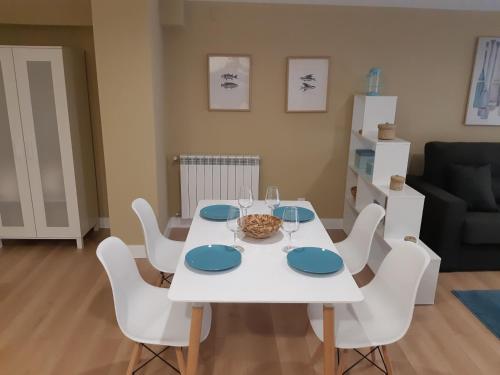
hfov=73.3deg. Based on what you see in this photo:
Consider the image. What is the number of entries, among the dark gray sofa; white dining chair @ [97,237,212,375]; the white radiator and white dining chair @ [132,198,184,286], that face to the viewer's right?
2

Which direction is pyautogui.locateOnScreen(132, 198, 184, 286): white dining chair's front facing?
to the viewer's right

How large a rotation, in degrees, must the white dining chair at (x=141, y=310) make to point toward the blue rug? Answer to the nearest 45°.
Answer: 0° — it already faces it

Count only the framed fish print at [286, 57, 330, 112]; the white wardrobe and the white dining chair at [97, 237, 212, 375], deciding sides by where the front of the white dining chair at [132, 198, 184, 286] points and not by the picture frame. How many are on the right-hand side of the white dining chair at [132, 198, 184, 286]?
1

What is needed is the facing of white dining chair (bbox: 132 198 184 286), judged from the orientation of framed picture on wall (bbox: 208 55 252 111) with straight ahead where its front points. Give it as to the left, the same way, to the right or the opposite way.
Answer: to the left

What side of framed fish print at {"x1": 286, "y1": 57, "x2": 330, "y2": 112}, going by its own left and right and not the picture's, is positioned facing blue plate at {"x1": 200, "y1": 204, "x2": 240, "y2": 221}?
front

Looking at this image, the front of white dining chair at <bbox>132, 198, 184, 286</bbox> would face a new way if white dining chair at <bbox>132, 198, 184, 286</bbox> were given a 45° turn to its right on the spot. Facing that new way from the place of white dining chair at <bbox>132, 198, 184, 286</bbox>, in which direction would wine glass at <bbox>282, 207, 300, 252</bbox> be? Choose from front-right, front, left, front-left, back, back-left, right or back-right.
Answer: front

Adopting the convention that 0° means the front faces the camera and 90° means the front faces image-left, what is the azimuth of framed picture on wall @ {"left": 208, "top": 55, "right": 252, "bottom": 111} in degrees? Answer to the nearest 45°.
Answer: approximately 0°

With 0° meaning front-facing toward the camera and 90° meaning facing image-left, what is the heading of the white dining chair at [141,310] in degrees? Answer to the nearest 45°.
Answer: approximately 270°

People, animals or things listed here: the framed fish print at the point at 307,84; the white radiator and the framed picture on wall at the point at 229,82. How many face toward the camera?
3

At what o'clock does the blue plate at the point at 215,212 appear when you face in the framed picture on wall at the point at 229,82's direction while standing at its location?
The blue plate is roughly at 12 o'clock from the framed picture on wall.

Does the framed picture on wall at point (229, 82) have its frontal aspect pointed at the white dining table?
yes

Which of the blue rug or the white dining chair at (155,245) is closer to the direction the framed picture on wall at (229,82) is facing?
the white dining chair

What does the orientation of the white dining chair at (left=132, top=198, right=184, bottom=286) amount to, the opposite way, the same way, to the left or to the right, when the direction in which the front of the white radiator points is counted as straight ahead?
to the left
